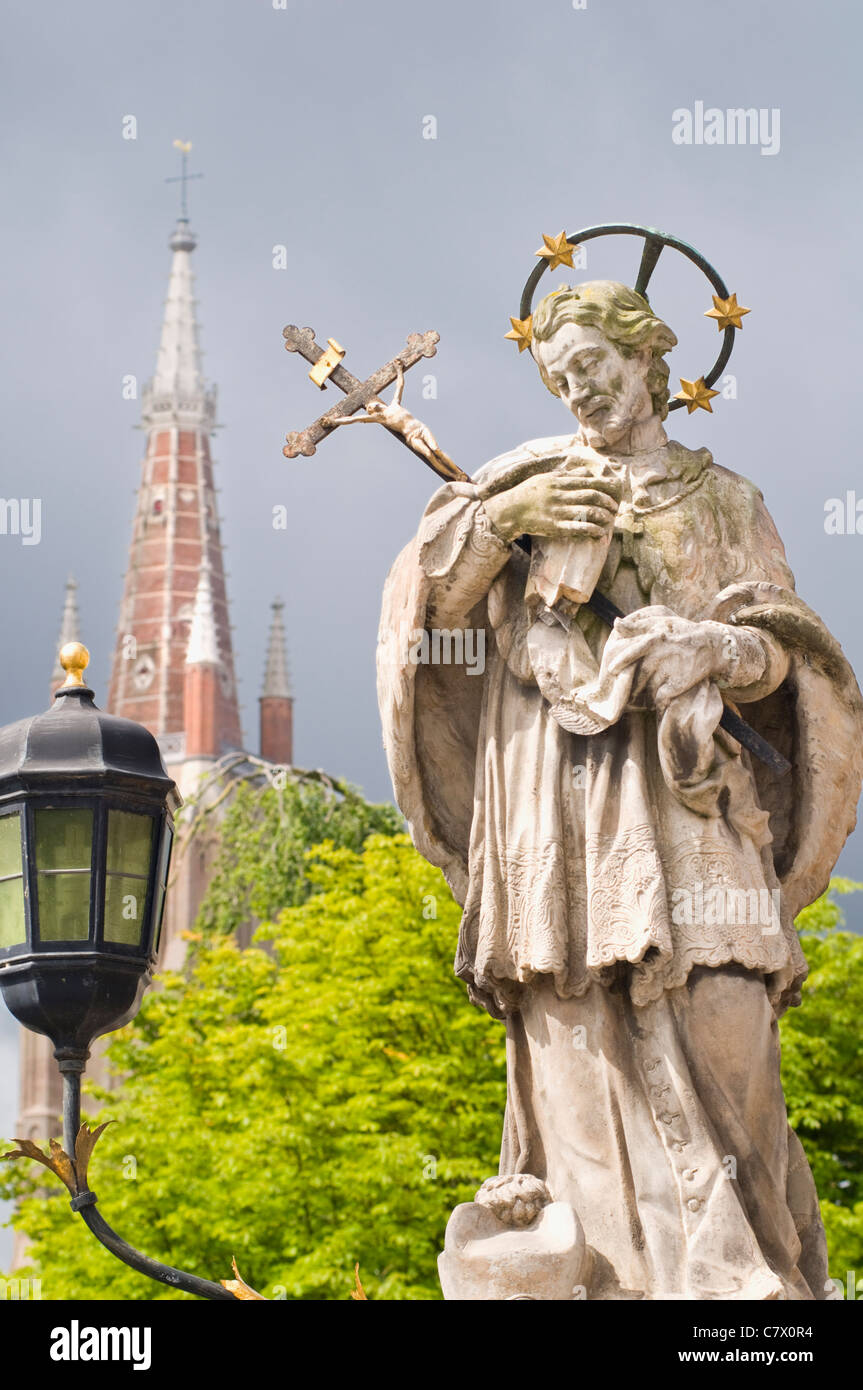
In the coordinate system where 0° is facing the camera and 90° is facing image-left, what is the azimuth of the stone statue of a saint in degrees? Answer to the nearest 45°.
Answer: approximately 0°

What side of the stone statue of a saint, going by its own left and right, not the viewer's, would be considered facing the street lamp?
right
